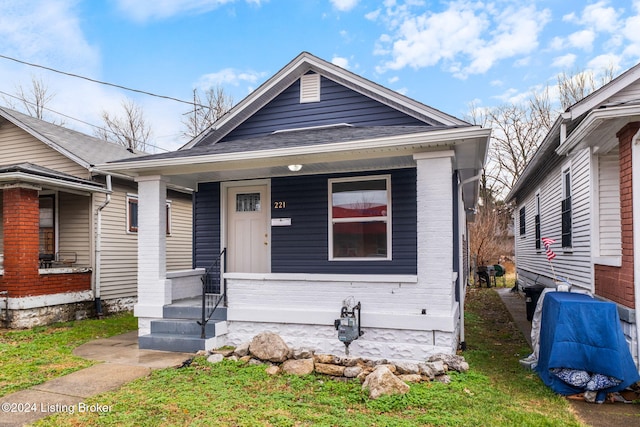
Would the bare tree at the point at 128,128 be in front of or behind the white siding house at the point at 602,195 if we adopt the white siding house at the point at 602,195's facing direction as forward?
behind

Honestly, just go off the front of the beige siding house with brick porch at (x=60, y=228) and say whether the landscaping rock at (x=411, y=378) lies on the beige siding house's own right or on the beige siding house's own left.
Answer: on the beige siding house's own left

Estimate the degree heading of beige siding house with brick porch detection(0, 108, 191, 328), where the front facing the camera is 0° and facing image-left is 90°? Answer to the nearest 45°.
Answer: approximately 45°

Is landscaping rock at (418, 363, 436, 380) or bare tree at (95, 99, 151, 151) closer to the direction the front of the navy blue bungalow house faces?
the landscaping rock

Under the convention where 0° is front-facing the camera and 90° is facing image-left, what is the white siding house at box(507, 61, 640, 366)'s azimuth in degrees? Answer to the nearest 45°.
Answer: approximately 315°

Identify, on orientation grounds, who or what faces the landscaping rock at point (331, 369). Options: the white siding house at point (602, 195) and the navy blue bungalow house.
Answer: the navy blue bungalow house

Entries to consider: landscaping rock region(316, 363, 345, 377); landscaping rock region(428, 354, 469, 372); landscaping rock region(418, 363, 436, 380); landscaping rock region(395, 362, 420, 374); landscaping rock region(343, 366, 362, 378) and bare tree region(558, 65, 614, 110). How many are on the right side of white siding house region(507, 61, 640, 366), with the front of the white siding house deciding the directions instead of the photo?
5

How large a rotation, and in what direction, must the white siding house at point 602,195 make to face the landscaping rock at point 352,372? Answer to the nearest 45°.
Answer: approximately 90° to its right

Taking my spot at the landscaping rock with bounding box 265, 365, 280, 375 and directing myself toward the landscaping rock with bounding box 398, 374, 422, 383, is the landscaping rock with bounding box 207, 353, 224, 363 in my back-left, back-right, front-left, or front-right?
back-left

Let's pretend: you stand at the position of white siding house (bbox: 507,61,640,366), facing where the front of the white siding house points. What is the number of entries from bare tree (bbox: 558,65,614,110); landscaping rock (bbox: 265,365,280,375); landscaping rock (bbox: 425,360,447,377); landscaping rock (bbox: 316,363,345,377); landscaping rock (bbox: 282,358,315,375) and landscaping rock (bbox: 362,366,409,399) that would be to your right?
5
